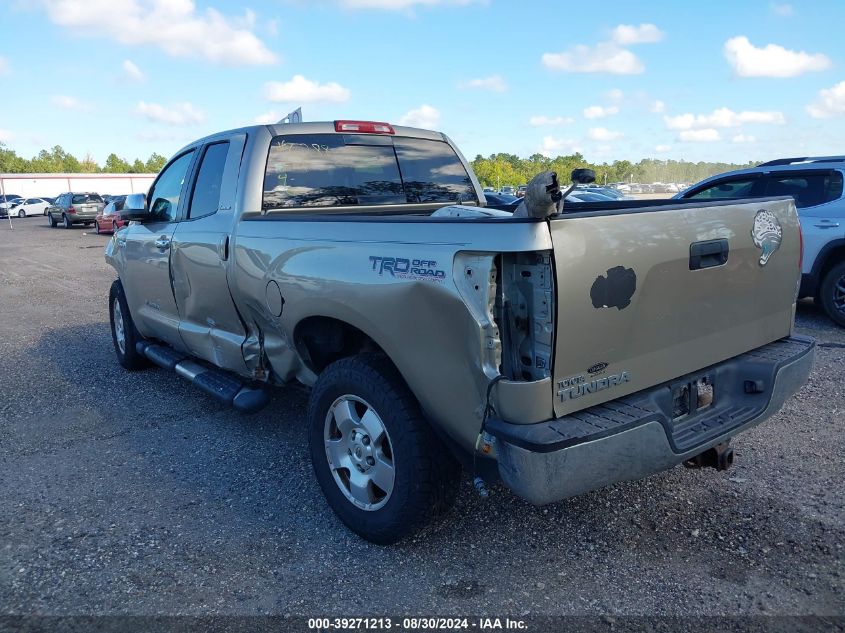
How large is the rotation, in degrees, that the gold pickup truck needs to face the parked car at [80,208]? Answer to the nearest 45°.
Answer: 0° — it already faces it

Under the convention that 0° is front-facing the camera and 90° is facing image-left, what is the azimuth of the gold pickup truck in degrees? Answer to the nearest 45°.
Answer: approximately 135°

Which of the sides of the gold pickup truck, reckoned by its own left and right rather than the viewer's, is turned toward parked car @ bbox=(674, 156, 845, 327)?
right
